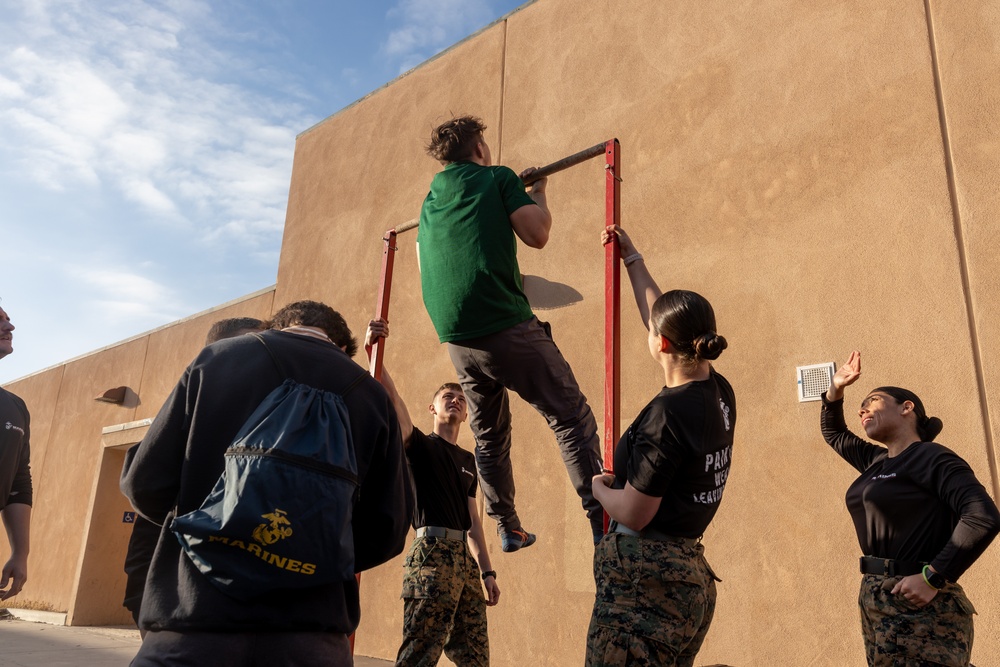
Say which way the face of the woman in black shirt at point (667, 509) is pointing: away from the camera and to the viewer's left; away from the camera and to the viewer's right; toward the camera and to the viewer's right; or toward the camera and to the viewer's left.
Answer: away from the camera and to the viewer's left

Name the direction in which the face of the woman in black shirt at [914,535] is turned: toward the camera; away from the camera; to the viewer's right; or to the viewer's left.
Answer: to the viewer's left

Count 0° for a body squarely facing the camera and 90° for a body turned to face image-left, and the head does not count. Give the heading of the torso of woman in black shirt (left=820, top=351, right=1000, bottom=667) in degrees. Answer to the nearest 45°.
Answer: approximately 45°

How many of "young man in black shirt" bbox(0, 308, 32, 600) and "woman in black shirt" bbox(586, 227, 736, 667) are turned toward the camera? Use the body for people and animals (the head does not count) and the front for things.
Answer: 1

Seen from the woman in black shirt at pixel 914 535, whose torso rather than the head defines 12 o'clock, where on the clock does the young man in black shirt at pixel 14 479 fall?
The young man in black shirt is roughly at 1 o'clock from the woman in black shirt.

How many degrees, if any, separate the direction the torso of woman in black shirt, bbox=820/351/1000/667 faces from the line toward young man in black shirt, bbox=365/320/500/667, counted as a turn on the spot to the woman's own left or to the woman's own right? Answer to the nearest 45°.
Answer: approximately 45° to the woman's own right

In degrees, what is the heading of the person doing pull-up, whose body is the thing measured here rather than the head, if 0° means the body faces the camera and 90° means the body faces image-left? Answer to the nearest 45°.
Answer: approximately 225°

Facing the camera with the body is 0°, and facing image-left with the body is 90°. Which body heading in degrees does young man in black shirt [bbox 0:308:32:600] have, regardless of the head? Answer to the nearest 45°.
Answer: approximately 0°
